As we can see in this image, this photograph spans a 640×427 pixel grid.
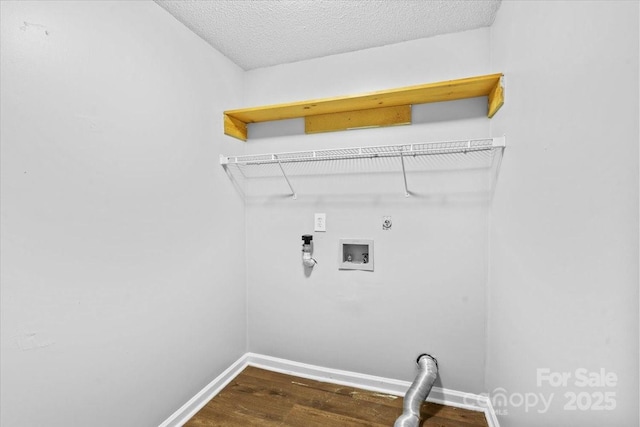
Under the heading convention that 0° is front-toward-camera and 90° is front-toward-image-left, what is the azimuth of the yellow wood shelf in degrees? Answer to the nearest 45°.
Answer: approximately 0°

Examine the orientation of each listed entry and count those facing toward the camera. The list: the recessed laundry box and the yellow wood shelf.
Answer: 2

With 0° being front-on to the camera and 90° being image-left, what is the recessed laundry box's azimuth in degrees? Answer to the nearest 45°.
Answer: approximately 0°

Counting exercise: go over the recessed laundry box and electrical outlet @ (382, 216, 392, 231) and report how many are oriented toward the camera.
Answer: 2
